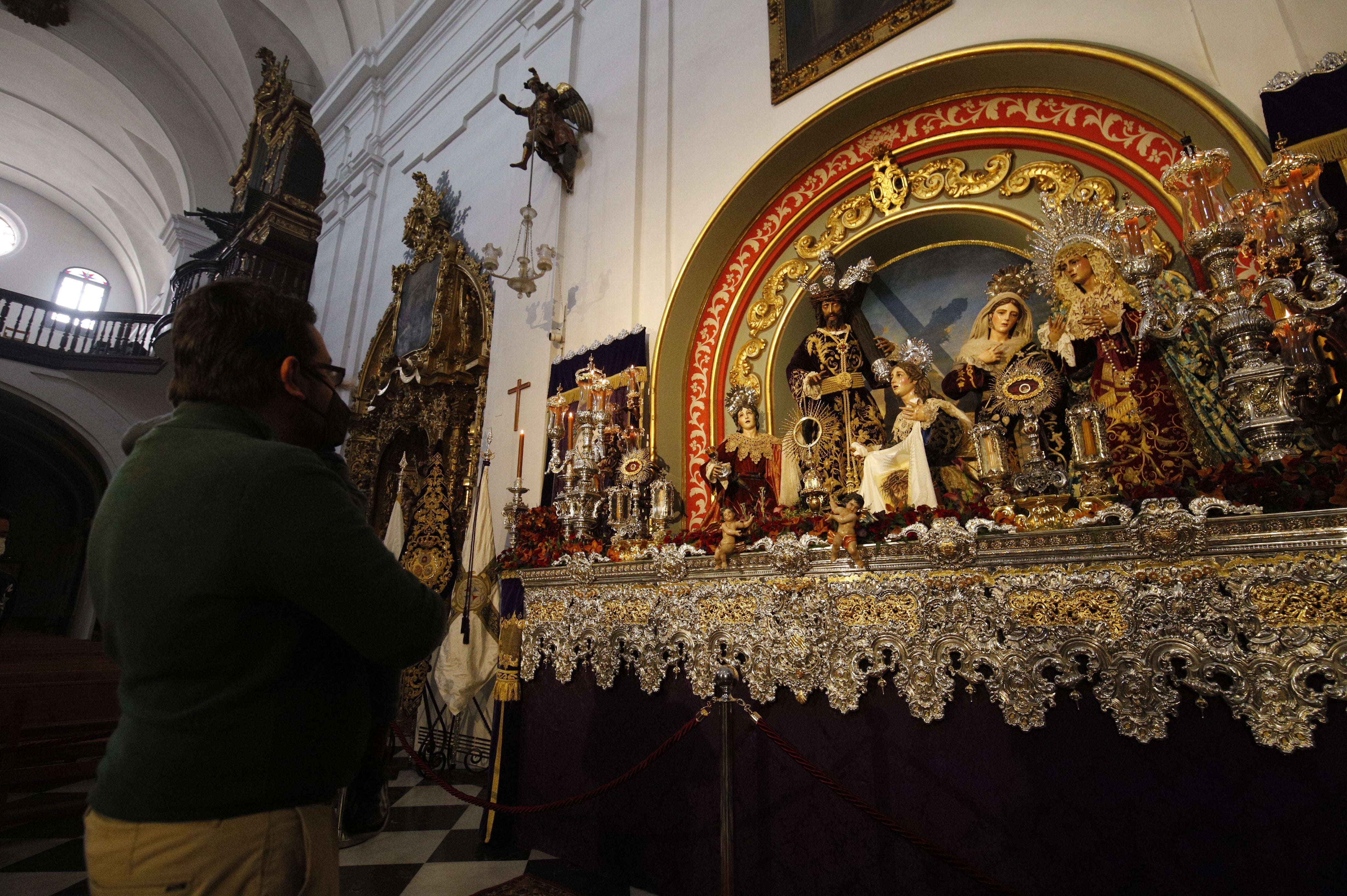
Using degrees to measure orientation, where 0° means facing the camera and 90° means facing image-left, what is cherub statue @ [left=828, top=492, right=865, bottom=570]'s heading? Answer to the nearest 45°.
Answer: approximately 0°

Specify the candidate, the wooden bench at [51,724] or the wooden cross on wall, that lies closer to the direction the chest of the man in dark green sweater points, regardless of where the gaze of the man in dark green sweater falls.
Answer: the wooden cross on wall

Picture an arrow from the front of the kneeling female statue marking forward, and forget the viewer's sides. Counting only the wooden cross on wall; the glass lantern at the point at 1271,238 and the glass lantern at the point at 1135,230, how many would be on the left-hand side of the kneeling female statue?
2

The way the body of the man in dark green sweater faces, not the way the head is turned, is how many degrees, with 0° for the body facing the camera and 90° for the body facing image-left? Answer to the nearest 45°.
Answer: approximately 225°

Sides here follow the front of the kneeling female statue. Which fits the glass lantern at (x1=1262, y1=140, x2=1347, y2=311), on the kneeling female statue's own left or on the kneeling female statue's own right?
on the kneeling female statue's own left

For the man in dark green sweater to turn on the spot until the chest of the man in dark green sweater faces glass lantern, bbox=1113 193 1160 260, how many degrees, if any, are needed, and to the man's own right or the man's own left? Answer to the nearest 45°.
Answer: approximately 45° to the man's own right

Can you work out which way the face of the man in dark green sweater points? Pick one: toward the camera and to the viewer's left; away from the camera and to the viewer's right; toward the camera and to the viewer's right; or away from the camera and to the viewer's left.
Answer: away from the camera and to the viewer's right

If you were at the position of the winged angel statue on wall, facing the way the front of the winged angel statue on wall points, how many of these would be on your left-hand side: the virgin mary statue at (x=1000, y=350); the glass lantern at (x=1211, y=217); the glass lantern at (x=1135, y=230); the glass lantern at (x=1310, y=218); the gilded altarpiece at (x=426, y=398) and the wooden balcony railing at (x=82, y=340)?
4

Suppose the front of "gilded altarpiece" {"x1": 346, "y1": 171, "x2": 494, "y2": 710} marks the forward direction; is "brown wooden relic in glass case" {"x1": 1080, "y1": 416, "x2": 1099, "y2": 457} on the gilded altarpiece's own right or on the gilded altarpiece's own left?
on the gilded altarpiece's own left

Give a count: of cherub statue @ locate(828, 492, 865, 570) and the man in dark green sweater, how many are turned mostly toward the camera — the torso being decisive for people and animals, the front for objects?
1
